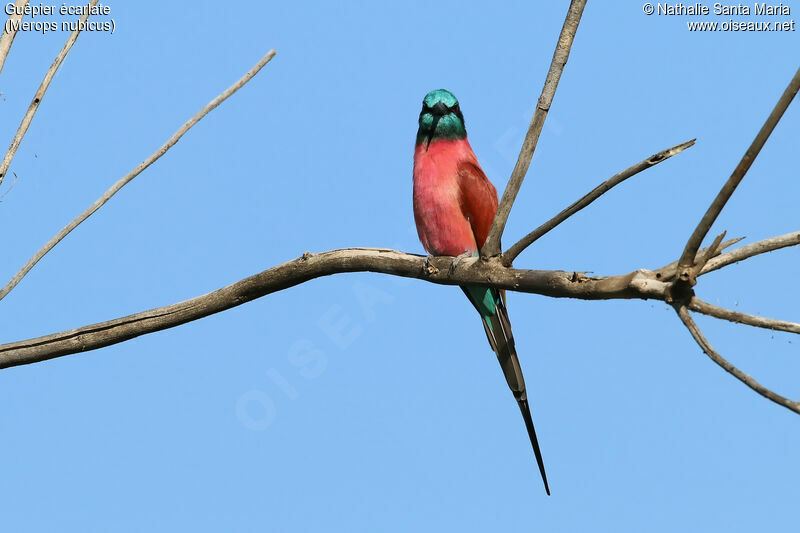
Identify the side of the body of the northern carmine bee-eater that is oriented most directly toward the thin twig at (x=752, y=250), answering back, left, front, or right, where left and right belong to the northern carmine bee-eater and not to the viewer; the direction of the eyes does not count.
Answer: left

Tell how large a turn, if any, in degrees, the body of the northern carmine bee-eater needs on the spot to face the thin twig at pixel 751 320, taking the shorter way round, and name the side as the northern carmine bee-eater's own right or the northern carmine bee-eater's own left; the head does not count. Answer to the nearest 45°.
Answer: approximately 90° to the northern carmine bee-eater's own left

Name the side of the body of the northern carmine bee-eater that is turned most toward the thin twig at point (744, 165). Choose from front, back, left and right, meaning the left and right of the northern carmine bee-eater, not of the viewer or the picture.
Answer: left

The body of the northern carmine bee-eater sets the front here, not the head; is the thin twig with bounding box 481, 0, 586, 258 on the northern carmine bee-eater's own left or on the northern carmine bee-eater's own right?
on the northern carmine bee-eater's own left

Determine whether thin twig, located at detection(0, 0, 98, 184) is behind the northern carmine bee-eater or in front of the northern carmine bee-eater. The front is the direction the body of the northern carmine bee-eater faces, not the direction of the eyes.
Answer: in front

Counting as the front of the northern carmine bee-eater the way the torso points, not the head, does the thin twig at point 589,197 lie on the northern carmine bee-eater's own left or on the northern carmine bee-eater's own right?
on the northern carmine bee-eater's own left

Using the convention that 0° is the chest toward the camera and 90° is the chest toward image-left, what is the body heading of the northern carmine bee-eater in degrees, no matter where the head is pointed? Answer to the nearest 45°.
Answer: approximately 45°
